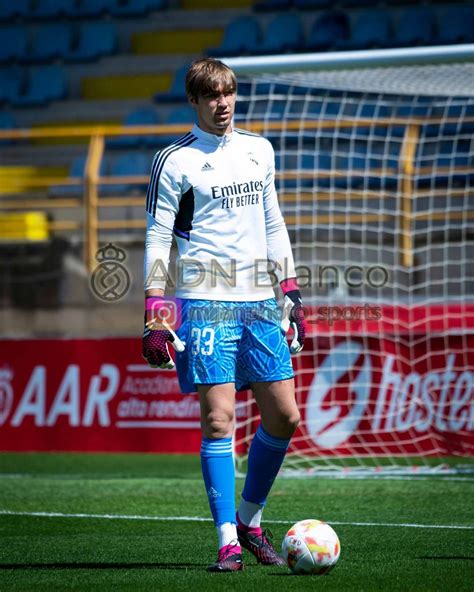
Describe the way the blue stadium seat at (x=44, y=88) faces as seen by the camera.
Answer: facing the viewer and to the left of the viewer

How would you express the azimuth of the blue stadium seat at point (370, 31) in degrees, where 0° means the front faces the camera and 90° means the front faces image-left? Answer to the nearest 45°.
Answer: approximately 45°

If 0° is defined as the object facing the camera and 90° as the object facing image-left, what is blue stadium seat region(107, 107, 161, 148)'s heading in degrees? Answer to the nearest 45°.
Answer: approximately 45°

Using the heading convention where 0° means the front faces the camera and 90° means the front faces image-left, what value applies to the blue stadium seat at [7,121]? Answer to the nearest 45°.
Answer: approximately 0°

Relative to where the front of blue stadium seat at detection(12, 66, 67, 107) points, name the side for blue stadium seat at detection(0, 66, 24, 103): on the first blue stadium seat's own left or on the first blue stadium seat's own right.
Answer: on the first blue stadium seat's own right

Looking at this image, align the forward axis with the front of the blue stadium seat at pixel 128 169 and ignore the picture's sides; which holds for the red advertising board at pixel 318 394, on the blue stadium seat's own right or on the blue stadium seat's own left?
on the blue stadium seat's own left

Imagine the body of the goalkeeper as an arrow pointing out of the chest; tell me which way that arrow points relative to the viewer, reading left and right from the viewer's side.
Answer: facing the viewer and to the right of the viewer

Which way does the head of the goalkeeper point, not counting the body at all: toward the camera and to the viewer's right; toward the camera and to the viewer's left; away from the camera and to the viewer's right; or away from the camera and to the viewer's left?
toward the camera and to the viewer's right

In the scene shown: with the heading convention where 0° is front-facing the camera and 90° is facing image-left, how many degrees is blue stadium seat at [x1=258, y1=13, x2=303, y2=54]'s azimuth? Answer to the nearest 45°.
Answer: approximately 45°

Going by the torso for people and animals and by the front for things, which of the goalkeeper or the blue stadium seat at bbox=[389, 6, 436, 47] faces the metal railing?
the blue stadium seat
